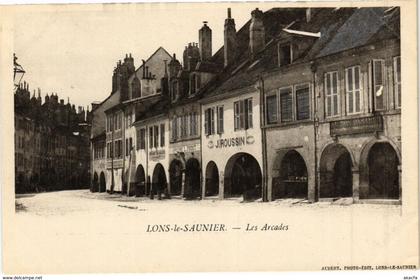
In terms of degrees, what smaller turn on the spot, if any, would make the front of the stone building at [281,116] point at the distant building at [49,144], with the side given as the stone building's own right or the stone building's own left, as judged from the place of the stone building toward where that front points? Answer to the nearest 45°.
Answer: approximately 45° to the stone building's own right

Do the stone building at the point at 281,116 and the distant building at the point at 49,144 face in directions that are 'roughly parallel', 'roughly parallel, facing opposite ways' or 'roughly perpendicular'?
roughly perpendicular

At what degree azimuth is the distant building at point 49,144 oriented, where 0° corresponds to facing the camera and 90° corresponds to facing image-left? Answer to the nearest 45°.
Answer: approximately 315°

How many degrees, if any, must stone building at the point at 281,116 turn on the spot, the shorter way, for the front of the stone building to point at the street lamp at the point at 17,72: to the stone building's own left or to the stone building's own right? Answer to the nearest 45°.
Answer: approximately 45° to the stone building's own right

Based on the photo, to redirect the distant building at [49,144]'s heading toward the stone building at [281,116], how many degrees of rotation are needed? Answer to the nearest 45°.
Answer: approximately 45° to its left

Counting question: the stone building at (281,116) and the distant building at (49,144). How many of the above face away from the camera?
0
